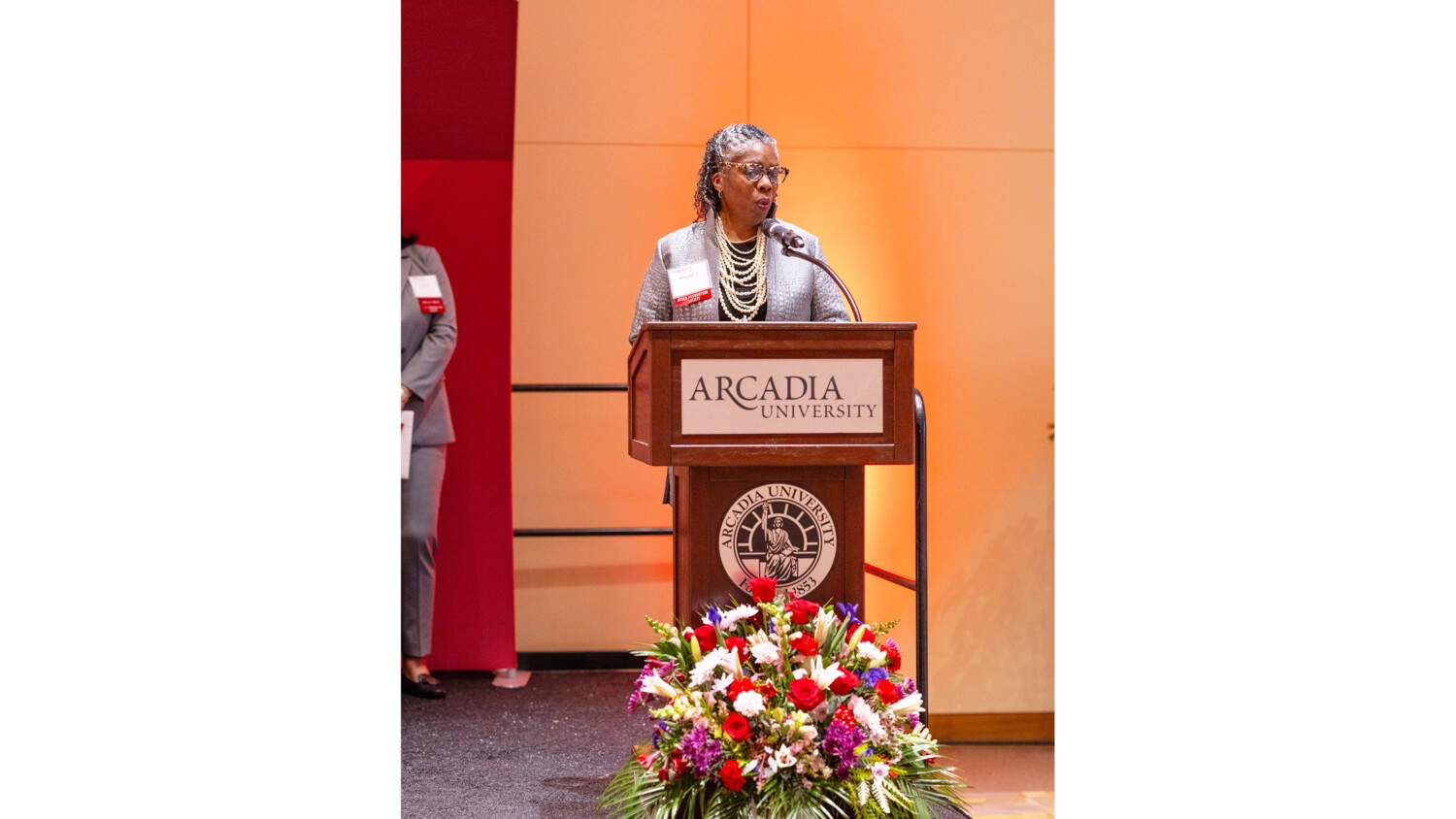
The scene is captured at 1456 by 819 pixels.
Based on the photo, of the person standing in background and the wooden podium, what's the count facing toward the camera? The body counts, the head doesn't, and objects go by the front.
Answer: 2

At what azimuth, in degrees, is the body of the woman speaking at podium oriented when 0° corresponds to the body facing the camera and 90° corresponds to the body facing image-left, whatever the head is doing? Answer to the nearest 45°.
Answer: approximately 0°

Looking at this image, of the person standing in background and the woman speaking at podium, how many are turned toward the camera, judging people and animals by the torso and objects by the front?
2

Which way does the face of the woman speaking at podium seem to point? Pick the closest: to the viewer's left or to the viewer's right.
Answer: to the viewer's right

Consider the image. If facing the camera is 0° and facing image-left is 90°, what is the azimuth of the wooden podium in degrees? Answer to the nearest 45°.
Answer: approximately 0°

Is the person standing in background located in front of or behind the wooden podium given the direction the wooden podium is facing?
behind

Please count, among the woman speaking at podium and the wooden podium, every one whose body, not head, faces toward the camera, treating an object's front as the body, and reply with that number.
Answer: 2
